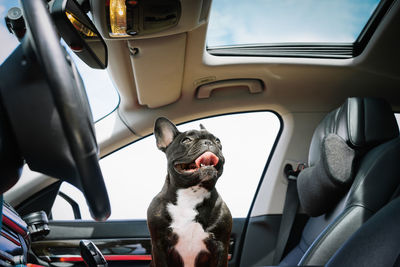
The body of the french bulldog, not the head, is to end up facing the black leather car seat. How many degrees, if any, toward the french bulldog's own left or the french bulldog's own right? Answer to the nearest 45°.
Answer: approximately 45° to the french bulldog's own left

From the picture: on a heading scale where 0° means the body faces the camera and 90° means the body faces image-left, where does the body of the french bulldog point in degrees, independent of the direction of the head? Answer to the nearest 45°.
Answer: approximately 0°
